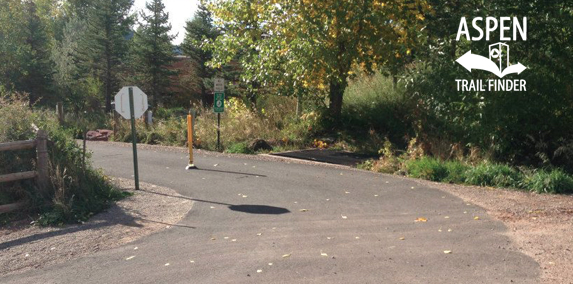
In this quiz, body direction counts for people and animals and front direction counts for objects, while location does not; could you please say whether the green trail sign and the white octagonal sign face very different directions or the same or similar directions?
very different directions

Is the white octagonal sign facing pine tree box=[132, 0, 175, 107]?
yes

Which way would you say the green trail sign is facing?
toward the camera

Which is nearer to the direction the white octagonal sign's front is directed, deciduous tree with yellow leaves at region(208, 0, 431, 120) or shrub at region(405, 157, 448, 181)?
the deciduous tree with yellow leaves

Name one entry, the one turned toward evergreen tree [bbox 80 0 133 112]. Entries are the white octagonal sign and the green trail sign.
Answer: the white octagonal sign

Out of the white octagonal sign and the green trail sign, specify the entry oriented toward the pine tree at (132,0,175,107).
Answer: the white octagonal sign

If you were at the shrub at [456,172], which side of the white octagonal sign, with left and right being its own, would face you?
right

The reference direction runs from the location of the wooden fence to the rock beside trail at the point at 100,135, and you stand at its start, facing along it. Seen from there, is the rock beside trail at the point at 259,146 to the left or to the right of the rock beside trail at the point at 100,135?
right

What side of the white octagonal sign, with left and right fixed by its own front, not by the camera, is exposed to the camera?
back

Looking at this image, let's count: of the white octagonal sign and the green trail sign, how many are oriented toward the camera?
1

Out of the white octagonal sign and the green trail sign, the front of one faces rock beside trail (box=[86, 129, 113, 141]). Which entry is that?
the white octagonal sign

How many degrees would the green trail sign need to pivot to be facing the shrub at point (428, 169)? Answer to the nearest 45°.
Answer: approximately 45° to its left

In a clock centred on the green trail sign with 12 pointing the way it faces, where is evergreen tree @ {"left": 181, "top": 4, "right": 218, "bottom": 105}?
The evergreen tree is roughly at 6 o'clock from the green trail sign.

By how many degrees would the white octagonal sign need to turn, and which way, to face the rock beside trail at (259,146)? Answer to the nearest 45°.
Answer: approximately 45° to its right

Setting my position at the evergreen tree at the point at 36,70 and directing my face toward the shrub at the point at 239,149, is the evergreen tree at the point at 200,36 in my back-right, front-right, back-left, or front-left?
front-left
